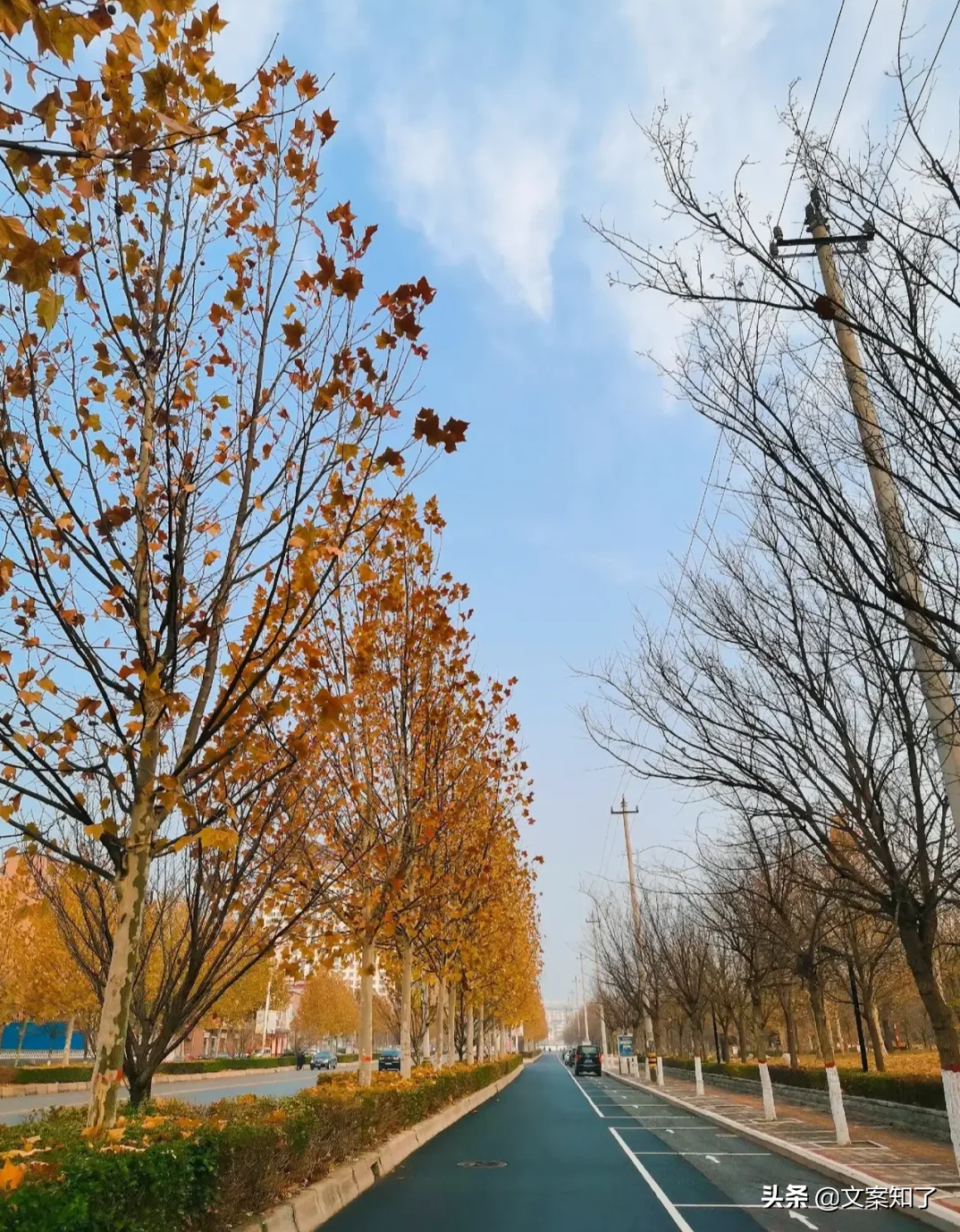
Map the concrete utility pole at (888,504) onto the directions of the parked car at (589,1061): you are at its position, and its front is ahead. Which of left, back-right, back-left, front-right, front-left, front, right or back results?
back

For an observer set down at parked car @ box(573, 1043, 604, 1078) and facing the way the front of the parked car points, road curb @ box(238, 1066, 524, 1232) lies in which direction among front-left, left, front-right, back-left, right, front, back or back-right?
back

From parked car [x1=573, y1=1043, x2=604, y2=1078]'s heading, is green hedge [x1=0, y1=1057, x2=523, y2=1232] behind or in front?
behind

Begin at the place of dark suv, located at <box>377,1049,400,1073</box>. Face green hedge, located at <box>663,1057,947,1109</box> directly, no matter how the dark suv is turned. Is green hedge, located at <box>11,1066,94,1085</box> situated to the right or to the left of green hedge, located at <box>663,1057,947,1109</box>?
right

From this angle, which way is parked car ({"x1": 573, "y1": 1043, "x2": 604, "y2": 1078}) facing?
away from the camera

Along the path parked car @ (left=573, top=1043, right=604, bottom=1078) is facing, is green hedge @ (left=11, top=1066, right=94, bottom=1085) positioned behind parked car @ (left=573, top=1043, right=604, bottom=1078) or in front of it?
behind

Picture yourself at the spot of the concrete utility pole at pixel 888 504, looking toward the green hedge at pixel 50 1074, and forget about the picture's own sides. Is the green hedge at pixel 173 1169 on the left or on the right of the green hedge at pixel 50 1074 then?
left

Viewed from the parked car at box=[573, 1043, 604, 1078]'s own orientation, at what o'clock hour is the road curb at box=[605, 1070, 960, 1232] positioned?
The road curb is roughly at 6 o'clock from the parked car.

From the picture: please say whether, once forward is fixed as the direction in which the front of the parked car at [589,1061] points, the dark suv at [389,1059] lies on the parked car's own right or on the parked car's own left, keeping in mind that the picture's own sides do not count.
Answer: on the parked car's own left

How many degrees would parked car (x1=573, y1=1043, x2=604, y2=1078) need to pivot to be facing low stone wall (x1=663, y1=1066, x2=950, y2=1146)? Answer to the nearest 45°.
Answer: approximately 180°
